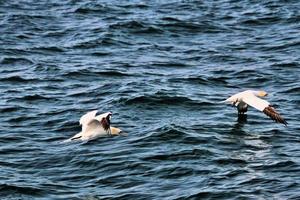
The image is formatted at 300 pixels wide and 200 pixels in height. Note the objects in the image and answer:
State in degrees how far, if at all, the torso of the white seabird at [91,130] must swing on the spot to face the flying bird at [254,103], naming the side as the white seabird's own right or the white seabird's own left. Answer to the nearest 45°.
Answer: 0° — it already faces it

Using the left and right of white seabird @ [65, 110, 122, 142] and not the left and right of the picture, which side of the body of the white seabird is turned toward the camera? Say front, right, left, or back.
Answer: right
